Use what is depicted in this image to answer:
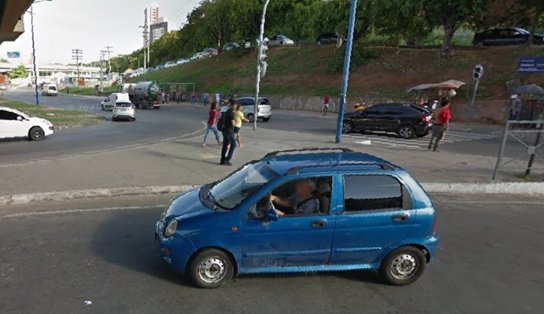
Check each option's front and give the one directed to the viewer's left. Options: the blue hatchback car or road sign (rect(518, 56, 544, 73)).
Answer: the blue hatchback car

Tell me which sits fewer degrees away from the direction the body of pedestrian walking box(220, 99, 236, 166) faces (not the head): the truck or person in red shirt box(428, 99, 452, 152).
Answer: the person in red shirt

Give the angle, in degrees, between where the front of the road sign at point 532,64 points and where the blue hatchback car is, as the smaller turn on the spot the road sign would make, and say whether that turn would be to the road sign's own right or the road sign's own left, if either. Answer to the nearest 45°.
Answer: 0° — it already faces it

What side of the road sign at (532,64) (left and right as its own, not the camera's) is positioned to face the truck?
right

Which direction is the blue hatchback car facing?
to the viewer's left

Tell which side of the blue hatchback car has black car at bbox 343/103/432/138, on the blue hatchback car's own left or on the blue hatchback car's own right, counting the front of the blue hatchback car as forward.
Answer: on the blue hatchback car's own right
